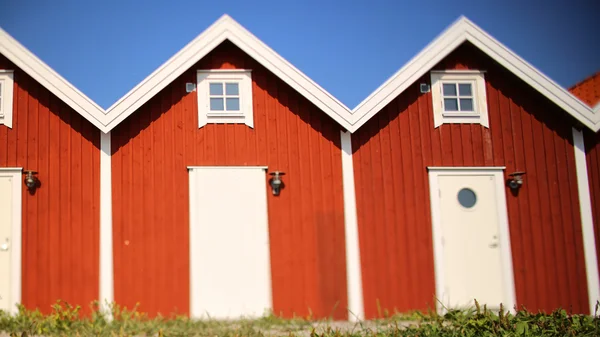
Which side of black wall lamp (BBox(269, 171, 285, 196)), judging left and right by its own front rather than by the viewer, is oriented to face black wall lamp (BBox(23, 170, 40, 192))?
right

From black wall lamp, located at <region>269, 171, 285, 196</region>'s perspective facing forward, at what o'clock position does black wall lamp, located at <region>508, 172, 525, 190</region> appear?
black wall lamp, located at <region>508, 172, 525, 190</region> is roughly at 9 o'clock from black wall lamp, located at <region>269, 171, 285, 196</region>.

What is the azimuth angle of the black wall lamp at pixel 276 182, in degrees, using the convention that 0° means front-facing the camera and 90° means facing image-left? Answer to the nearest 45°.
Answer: approximately 0°
